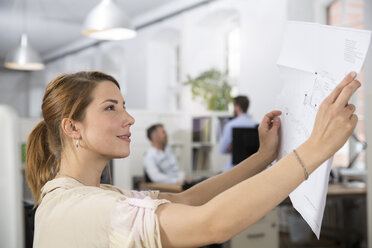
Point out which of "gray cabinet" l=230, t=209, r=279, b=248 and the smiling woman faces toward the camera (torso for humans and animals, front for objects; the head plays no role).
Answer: the gray cabinet

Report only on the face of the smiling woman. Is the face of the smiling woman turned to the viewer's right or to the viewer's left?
to the viewer's right

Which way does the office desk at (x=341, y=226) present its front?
toward the camera

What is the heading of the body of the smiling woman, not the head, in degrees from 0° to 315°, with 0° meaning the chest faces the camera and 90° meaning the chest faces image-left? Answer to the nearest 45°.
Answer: approximately 270°

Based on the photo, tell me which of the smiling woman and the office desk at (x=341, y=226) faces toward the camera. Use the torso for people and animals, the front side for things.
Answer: the office desk

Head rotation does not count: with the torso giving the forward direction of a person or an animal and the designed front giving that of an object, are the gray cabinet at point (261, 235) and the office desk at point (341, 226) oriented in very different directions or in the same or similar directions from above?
same or similar directions

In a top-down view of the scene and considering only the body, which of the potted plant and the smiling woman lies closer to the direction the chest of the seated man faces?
the smiling woman

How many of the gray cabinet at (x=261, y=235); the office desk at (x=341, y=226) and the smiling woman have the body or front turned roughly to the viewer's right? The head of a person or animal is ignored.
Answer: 1

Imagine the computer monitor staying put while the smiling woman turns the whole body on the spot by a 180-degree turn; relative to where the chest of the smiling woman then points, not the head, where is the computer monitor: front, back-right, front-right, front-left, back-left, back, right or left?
right

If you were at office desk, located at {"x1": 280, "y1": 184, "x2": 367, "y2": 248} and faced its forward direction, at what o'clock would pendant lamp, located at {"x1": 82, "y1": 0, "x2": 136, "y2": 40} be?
The pendant lamp is roughly at 2 o'clock from the office desk.

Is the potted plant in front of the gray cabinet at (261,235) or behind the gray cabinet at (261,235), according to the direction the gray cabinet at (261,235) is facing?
behind
